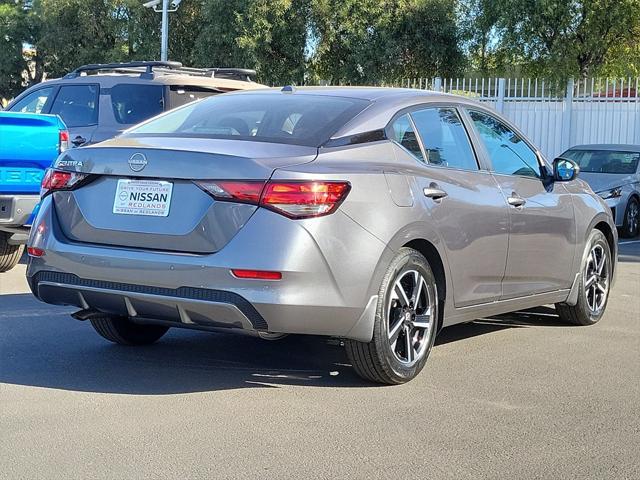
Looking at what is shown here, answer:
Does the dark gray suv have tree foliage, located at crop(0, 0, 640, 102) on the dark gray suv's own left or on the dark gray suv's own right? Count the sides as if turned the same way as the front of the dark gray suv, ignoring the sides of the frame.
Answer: on the dark gray suv's own right

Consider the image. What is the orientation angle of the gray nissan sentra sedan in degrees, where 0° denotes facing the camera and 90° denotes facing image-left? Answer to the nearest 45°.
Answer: approximately 225°

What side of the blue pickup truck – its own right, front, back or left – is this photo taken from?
back

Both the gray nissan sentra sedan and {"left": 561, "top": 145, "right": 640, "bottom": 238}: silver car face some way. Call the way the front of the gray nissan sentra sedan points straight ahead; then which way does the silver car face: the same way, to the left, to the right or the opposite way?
the opposite way

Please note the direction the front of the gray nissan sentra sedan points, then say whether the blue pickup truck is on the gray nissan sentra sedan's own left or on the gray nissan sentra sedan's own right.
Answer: on the gray nissan sentra sedan's own left

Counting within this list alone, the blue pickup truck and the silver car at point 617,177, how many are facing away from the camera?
1

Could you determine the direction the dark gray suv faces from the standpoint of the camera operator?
facing away from the viewer and to the left of the viewer

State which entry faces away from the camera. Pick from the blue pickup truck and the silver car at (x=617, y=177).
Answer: the blue pickup truck

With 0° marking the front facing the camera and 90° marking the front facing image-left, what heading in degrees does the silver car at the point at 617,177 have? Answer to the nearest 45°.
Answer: approximately 45°

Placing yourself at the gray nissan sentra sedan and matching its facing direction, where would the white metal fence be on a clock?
The white metal fence is roughly at 11 o'clock from the gray nissan sentra sedan.
